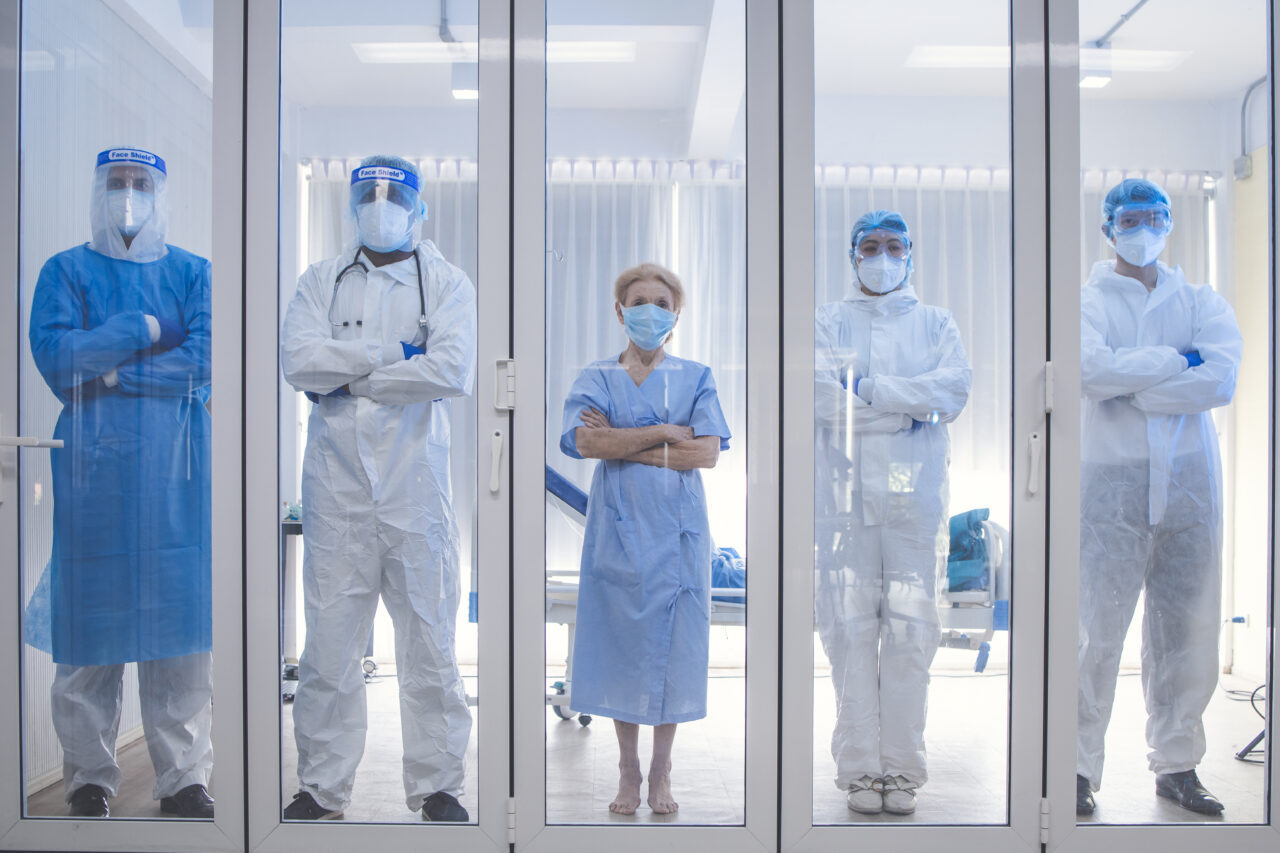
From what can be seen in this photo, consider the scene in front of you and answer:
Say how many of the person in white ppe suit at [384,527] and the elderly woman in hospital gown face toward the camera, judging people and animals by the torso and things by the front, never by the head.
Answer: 2

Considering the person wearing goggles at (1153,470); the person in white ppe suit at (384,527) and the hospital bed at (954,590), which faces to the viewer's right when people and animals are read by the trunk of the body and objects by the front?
the hospital bed

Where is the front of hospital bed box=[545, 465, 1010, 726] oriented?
to the viewer's right

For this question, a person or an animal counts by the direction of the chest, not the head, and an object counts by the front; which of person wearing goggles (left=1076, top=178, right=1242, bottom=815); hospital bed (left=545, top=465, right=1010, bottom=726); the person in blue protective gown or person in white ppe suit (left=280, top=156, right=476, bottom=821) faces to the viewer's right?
the hospital bed

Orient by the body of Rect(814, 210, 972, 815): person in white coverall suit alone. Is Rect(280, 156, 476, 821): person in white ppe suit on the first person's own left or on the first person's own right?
on the first person's own right

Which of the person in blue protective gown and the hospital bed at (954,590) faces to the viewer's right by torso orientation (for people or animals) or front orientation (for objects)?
the hospital bed

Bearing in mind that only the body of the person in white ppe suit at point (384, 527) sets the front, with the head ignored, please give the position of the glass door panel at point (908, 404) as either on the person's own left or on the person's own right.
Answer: on the person's own left

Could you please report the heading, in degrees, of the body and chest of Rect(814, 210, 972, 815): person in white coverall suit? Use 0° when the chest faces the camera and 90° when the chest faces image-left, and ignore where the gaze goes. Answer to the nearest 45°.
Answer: approximately 0°
